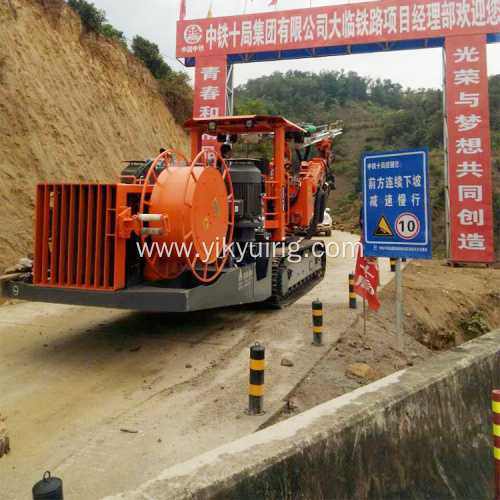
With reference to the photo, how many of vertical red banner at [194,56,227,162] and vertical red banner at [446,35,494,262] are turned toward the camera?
2

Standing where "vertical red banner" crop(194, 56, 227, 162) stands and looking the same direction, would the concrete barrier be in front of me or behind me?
in front

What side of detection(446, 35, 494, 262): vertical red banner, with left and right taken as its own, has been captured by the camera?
front

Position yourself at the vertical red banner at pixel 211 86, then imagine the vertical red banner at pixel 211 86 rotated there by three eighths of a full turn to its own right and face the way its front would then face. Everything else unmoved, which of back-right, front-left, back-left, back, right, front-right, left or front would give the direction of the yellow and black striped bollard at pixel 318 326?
back-left

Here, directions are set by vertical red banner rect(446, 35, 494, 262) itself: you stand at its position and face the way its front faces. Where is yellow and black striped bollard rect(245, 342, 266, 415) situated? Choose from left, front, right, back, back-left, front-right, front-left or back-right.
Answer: front

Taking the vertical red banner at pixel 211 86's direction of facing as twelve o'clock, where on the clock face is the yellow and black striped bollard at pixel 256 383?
The yellow and black striped bollard is roughly at 12 o'clock from the vertical red banner.

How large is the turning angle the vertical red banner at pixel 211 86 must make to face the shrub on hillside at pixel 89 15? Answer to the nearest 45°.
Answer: approximately 135° to its right

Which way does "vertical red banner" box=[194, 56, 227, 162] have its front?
toward the camera

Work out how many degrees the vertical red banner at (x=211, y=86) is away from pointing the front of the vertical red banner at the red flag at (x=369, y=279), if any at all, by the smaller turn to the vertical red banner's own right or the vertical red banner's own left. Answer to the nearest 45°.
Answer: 0° — it already faces it

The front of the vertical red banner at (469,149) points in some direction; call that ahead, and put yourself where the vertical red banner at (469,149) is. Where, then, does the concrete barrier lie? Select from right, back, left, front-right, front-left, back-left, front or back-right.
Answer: front

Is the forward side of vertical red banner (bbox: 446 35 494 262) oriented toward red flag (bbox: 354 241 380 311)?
yes
